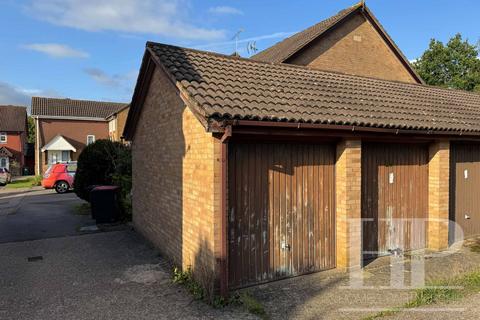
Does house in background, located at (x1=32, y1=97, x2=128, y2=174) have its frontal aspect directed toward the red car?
yes

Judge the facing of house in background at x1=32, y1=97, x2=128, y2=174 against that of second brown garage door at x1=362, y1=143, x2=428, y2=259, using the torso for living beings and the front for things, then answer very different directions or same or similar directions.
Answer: same or similar directions

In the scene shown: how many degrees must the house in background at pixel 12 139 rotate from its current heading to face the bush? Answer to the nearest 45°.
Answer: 0° — it already faces it

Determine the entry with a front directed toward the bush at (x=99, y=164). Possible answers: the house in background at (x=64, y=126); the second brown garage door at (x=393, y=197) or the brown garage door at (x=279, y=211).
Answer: the house in background

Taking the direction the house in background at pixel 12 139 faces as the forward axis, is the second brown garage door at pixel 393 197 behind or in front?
in front

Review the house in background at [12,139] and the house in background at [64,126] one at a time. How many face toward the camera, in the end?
2

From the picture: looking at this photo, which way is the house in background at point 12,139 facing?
toward the camera

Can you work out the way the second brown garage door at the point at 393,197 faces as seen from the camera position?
facing the viewer and to the right of the viewer

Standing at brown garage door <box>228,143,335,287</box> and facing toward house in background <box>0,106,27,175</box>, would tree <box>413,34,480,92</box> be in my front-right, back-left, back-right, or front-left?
front-right
